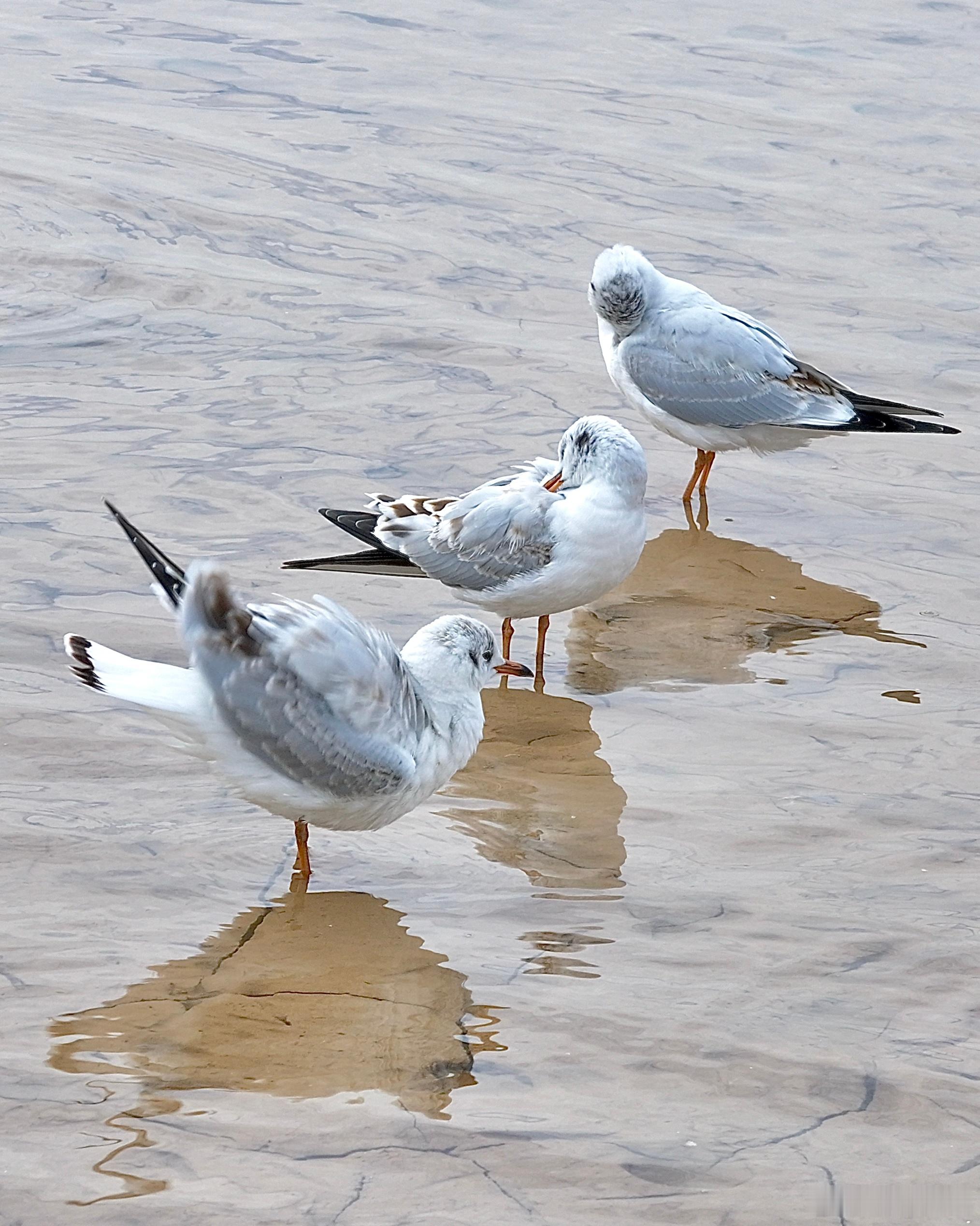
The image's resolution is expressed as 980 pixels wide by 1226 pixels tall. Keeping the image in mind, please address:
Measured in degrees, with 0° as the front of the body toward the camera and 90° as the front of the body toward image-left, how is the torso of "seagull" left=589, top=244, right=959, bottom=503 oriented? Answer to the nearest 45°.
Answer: approximately 90°

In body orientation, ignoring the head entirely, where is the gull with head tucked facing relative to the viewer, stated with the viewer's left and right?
facing to the right of the viewer

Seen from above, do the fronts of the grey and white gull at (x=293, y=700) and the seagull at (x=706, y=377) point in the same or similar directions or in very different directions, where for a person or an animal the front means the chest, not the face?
very different directions

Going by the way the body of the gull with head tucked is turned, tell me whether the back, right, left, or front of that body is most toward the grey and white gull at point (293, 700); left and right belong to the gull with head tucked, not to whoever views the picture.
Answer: right

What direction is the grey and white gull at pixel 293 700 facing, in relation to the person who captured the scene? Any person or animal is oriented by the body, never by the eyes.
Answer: facing to the right of the viewer
